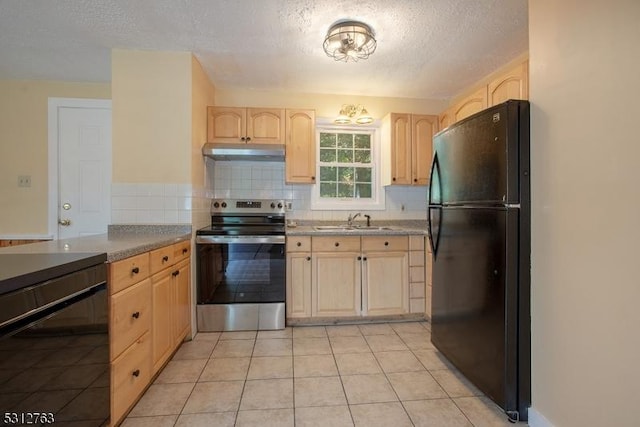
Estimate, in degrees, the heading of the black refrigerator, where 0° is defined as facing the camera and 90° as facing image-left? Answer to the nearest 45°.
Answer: approximately 45°

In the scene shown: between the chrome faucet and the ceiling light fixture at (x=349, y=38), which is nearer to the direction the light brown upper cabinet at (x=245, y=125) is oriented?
the ceiling light fixture

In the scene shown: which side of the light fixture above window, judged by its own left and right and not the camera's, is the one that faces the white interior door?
right

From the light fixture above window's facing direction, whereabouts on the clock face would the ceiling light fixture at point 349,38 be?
The ceiling light fixture is roughly at 12 o'clock from the light fixture above window.

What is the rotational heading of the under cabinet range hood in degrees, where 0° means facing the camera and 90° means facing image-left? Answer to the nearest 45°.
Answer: approximately 0°

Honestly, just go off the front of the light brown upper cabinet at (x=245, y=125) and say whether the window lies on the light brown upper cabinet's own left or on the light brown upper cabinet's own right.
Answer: on the light brown upper cabinet's own left

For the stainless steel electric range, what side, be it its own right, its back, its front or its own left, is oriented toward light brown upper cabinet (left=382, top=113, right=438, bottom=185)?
left
